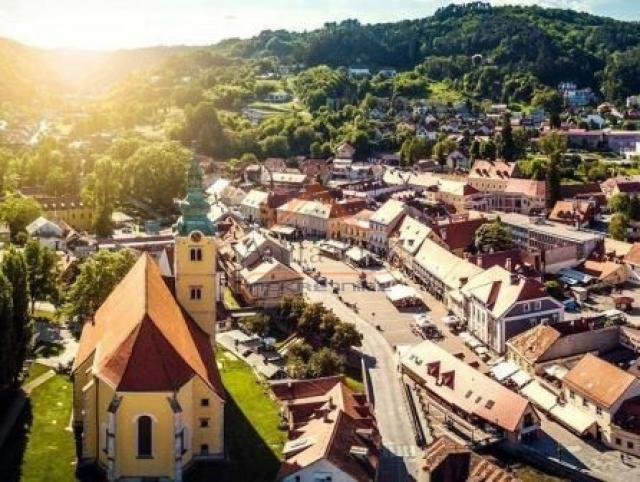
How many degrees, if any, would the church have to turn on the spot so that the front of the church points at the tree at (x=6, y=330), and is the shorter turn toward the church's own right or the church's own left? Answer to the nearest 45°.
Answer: approximately 45° to the church's own left

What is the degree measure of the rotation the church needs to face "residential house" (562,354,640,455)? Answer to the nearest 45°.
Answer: approximately 90° to its right

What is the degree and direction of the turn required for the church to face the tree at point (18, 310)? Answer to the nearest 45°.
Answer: approximately 45° to its left

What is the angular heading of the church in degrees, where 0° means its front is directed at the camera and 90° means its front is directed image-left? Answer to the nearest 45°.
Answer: approximately 180°

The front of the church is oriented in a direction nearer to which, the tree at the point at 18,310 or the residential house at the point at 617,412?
the tree

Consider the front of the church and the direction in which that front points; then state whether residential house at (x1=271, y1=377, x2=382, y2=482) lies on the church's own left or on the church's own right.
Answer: on the church's own right

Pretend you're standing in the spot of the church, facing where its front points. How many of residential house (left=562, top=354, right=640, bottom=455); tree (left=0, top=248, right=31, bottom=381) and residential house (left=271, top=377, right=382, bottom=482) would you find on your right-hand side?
2

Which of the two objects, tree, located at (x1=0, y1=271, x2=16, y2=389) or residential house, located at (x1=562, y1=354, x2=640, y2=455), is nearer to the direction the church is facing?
the tree

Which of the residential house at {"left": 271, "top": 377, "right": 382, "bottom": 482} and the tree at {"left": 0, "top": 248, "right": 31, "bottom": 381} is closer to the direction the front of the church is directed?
the tree
